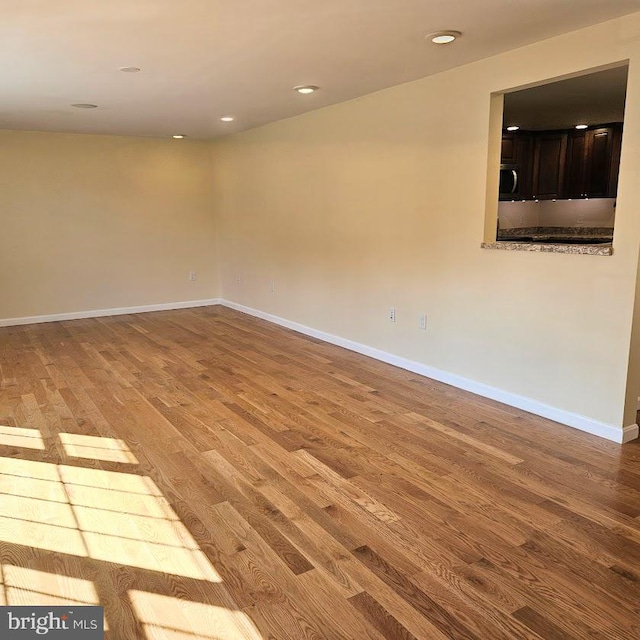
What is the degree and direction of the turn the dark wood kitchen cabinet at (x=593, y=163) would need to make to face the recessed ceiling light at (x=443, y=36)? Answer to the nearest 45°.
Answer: approximately 45° to its left

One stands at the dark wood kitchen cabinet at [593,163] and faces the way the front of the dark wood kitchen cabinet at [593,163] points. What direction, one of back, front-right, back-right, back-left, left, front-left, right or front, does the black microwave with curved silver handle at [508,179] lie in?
front-right

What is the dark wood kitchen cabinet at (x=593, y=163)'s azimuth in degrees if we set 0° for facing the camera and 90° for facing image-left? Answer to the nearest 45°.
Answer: approximately 45°

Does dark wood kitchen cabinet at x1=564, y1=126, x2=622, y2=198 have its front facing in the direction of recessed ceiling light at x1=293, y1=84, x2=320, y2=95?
yes
